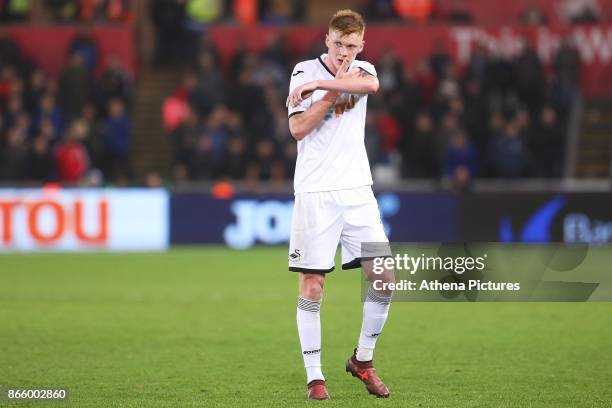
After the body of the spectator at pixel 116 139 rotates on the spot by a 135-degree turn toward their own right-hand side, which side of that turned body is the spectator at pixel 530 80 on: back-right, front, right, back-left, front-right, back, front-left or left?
back-right

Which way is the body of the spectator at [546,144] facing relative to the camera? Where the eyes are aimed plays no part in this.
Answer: toward the camera

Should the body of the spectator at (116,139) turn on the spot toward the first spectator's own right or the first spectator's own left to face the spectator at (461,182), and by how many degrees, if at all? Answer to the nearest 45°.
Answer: approximately 45° to the first spectator's own left

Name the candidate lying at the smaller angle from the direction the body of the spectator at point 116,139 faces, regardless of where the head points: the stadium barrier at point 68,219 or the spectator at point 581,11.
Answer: the stadium barrier

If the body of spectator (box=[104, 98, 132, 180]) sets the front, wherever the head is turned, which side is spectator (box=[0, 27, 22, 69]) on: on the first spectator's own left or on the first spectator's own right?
on the first spectator's own right

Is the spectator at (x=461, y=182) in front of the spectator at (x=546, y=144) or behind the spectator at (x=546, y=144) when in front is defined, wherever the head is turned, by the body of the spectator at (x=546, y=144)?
in front

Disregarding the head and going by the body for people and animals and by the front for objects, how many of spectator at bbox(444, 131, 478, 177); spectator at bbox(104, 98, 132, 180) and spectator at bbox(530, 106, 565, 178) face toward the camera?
3

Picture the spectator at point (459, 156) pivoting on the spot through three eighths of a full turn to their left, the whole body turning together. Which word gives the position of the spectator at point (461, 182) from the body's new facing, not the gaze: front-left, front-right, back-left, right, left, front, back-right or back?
back-right

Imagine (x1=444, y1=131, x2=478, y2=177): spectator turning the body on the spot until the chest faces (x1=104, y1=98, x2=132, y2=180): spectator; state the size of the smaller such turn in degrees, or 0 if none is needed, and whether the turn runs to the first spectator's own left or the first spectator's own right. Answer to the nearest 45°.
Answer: approximately 90° to the first spectator's own right

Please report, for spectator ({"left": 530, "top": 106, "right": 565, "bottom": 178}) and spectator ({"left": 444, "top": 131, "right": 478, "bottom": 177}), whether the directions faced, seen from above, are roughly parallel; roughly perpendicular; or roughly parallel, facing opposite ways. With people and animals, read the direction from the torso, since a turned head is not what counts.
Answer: roughly parallel

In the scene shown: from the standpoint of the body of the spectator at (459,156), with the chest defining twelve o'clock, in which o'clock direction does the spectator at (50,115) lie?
the spectator at (50,115) is roughly at 3 o'clock from the spectator at (459,156).

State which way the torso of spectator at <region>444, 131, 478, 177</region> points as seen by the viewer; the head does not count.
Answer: toward the camera

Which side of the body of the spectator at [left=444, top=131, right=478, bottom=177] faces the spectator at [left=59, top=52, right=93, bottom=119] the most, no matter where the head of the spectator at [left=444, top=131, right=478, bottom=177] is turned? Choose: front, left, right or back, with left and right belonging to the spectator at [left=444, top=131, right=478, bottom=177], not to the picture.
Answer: right
